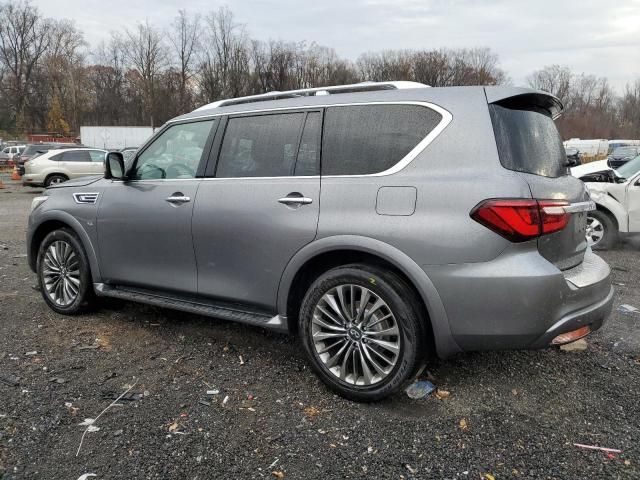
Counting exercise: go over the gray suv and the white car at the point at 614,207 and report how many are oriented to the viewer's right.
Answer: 0

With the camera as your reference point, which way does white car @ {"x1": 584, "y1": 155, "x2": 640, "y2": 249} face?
facing the viewer and to the left of the viewer

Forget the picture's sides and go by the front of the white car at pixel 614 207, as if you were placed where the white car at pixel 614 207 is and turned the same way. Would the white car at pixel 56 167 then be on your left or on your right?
on your right

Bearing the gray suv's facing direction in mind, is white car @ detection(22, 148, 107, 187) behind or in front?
in front

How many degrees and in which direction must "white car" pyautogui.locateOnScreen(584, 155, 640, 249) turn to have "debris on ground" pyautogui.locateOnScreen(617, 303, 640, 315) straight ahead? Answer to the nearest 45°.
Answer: approximately 45° to its left

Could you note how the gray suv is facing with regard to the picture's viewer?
facing away from the viewer and to the left of the viewer

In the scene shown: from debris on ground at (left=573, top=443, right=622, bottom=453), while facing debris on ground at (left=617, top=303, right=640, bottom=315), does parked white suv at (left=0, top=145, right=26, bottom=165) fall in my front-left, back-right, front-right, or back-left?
front-left

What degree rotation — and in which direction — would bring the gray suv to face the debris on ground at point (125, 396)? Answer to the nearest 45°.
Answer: approximately 45° to its left

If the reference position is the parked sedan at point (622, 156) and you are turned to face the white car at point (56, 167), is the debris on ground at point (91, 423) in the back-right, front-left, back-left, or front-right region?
front-left

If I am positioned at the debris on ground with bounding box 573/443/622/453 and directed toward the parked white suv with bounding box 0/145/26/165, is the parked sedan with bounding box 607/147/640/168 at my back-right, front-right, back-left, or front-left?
front-right

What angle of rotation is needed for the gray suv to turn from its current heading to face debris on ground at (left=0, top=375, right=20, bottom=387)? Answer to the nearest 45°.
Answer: approximately 45° to its left

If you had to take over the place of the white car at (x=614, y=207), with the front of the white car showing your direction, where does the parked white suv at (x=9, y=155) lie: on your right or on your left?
on your right

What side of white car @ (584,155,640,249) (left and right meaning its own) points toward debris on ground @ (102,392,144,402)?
front

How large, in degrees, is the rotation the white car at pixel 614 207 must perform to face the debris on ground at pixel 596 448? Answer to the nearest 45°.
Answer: approximately 45° to its left

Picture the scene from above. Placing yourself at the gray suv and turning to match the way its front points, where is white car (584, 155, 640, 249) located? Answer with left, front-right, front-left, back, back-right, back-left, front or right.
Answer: right
